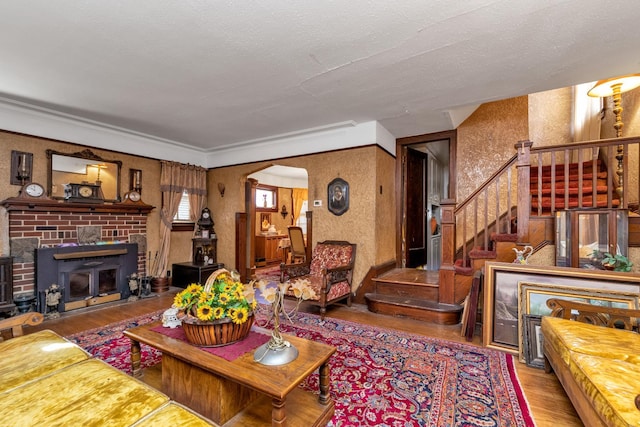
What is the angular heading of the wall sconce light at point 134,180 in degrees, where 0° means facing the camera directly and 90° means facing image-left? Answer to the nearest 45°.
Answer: approximately 315°

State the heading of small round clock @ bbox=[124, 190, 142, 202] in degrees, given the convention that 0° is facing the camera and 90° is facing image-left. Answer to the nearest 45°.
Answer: approximately 315°

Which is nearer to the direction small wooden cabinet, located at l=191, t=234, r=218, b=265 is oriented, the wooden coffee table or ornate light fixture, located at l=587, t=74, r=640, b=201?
the wooden coffee table

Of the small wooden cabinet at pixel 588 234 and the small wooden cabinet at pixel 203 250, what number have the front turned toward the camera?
2

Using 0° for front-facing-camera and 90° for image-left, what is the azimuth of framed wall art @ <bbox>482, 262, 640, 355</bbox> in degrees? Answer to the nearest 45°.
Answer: approximately 45°

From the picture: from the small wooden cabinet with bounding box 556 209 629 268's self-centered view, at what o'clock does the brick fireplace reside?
The brick fireplace is roughly at 2 o'clock from the small wooden cabinet.

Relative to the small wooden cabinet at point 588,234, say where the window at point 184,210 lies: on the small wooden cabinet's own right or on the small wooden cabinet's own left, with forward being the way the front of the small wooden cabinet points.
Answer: on the small wooden cabinet's own right

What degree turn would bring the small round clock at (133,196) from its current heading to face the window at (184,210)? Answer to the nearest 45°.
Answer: approximately 90° to its left

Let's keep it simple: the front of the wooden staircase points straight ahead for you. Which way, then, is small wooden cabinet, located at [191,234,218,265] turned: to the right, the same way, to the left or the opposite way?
to the left
